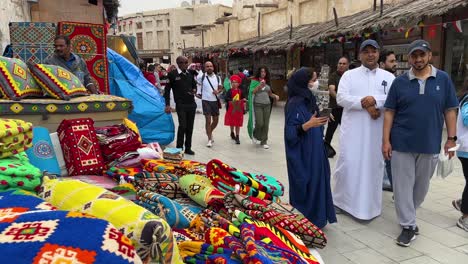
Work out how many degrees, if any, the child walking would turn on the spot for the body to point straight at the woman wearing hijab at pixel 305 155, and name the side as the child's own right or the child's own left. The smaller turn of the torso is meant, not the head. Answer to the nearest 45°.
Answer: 0° — they already face them

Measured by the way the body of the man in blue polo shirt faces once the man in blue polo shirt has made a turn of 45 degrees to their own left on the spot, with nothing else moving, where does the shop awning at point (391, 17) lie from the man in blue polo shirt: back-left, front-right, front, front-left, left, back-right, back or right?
back-left

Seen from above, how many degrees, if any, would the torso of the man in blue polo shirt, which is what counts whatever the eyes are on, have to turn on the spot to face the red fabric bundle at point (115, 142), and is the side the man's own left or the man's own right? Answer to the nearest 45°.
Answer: approximately 90° to the man's own right

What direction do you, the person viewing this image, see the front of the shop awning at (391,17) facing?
facing the viewer and to the left of the viewer

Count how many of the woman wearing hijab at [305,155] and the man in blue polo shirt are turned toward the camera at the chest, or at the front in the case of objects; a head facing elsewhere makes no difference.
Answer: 1

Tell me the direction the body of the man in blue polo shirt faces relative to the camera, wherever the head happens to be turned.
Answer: toward the camera

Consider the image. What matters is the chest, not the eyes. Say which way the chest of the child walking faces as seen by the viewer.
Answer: toward the camera

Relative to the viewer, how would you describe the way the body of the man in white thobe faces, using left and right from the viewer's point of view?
facing the viewer

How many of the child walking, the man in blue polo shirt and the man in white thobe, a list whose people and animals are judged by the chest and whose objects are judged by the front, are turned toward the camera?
3

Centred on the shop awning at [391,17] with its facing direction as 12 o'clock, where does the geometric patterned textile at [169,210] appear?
The geometric patterned textile is roughly at 11 o'clock from the shop awning.

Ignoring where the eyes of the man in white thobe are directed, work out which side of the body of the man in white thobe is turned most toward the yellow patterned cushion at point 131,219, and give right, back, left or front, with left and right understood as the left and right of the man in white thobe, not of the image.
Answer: front
